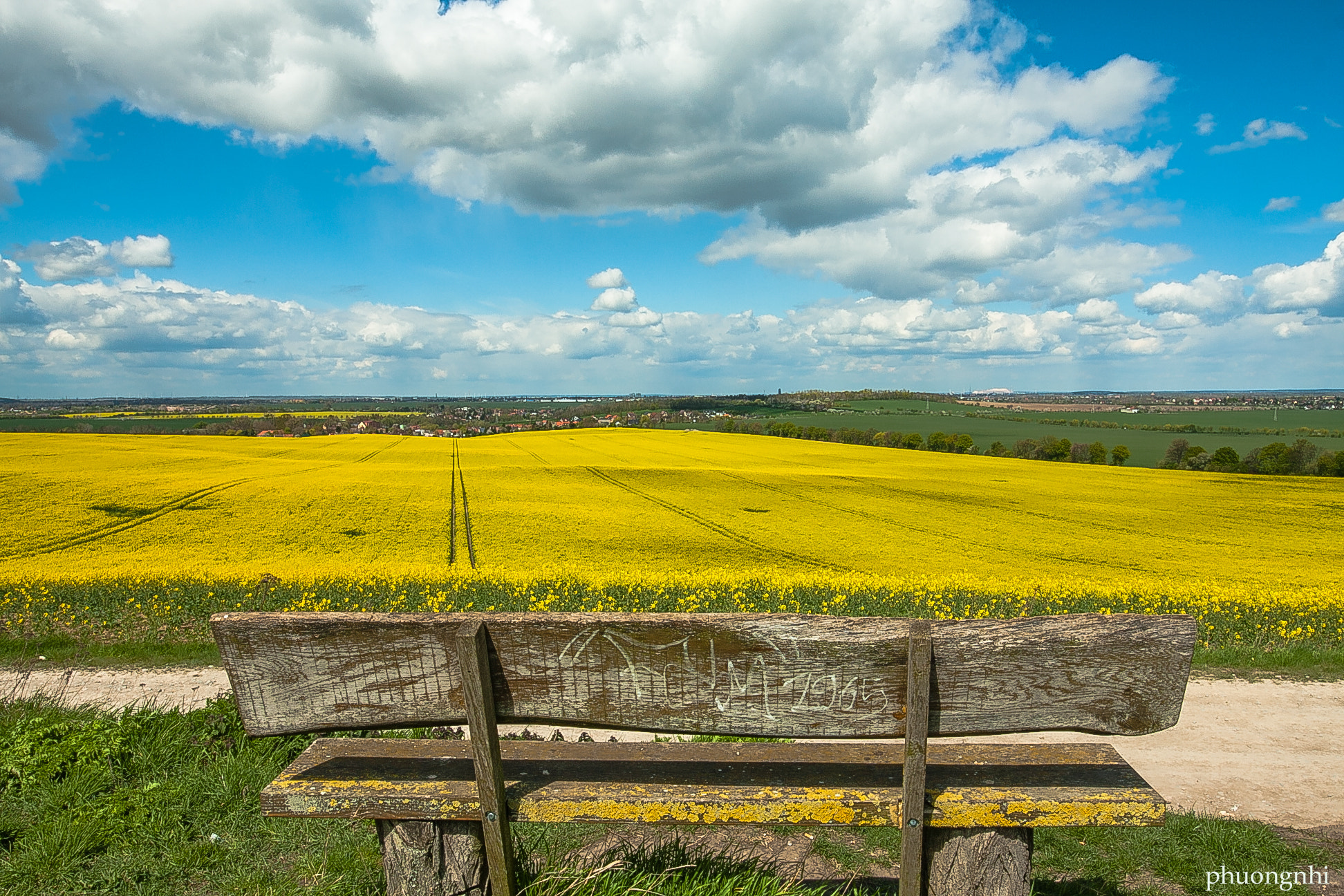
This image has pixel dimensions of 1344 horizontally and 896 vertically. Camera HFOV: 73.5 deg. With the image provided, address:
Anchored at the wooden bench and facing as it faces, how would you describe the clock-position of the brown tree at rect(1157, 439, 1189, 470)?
The brown tree is roughly at 1 o'clock from the wooden bench.

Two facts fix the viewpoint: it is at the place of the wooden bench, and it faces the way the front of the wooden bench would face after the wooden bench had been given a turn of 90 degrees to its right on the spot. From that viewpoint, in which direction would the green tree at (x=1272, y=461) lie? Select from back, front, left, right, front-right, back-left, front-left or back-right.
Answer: front-left

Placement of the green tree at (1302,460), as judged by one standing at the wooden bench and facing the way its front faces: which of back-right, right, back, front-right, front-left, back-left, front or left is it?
front-right

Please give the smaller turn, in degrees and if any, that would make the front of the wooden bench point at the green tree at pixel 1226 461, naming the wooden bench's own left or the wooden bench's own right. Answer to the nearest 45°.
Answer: approximately 45° to the wooden bench's own right

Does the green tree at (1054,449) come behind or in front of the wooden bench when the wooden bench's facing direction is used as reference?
in front

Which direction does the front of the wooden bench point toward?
away from the camera

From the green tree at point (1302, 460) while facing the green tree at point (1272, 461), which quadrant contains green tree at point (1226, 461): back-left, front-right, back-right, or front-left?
front-right
